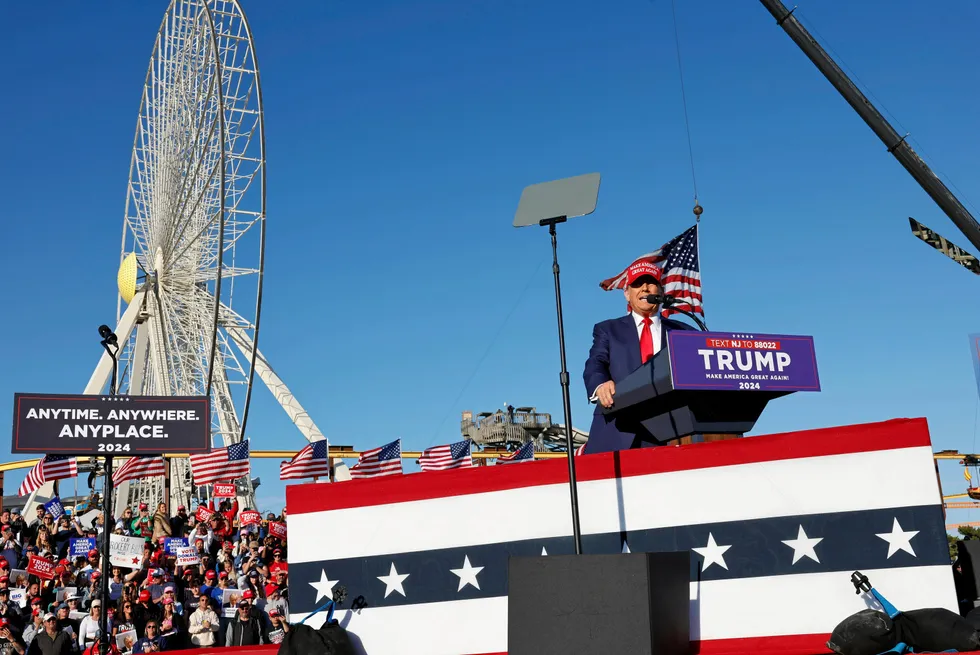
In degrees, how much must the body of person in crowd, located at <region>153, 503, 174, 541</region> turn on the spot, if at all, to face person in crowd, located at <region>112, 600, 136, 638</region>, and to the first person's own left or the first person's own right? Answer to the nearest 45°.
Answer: approximately 45° to the first person's own right

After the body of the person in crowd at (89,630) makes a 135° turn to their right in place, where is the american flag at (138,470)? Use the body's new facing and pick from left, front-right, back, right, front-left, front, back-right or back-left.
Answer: right

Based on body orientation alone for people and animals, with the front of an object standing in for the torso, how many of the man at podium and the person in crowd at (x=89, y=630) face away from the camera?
0

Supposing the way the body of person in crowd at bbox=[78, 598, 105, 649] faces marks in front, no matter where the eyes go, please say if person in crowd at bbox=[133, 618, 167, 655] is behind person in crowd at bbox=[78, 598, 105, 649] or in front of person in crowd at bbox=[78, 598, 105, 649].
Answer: in front

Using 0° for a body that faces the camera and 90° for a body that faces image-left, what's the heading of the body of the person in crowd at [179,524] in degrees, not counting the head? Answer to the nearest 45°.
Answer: approximately 315°

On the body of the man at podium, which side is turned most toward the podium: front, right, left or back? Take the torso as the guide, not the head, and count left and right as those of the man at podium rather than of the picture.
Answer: front

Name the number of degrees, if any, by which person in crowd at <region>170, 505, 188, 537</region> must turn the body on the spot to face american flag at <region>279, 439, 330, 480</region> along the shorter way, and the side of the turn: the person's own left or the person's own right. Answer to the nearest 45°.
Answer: approximately 90° to the person's own left
